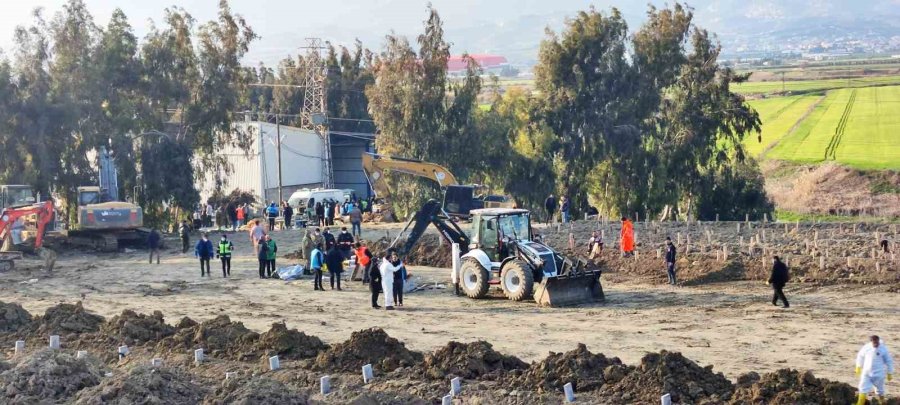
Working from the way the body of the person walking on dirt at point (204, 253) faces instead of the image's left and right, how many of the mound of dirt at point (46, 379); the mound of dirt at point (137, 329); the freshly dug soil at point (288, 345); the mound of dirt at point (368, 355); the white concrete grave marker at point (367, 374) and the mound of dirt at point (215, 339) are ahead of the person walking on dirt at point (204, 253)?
6

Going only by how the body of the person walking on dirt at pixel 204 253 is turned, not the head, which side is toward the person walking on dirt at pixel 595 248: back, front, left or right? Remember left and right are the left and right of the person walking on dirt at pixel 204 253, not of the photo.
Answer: left

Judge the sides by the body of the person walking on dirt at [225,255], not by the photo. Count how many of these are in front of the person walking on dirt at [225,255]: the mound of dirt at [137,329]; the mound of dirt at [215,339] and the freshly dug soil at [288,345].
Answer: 3

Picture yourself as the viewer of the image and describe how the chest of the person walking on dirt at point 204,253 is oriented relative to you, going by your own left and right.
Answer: facing the viewer

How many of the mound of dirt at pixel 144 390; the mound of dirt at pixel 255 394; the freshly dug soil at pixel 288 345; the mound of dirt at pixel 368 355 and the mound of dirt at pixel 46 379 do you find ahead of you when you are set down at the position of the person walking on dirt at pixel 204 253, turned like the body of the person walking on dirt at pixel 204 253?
5

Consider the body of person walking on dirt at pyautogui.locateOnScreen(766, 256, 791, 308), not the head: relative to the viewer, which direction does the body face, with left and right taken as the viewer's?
facing to the left of the viewer

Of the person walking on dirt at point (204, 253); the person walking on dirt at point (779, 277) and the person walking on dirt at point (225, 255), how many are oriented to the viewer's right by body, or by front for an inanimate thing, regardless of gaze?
0

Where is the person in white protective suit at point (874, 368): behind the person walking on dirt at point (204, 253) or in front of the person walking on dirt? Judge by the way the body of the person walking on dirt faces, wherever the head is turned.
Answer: in front

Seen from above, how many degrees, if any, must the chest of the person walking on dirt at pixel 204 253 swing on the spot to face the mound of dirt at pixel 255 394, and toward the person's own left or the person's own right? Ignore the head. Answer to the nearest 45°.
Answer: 0° — they already face it
